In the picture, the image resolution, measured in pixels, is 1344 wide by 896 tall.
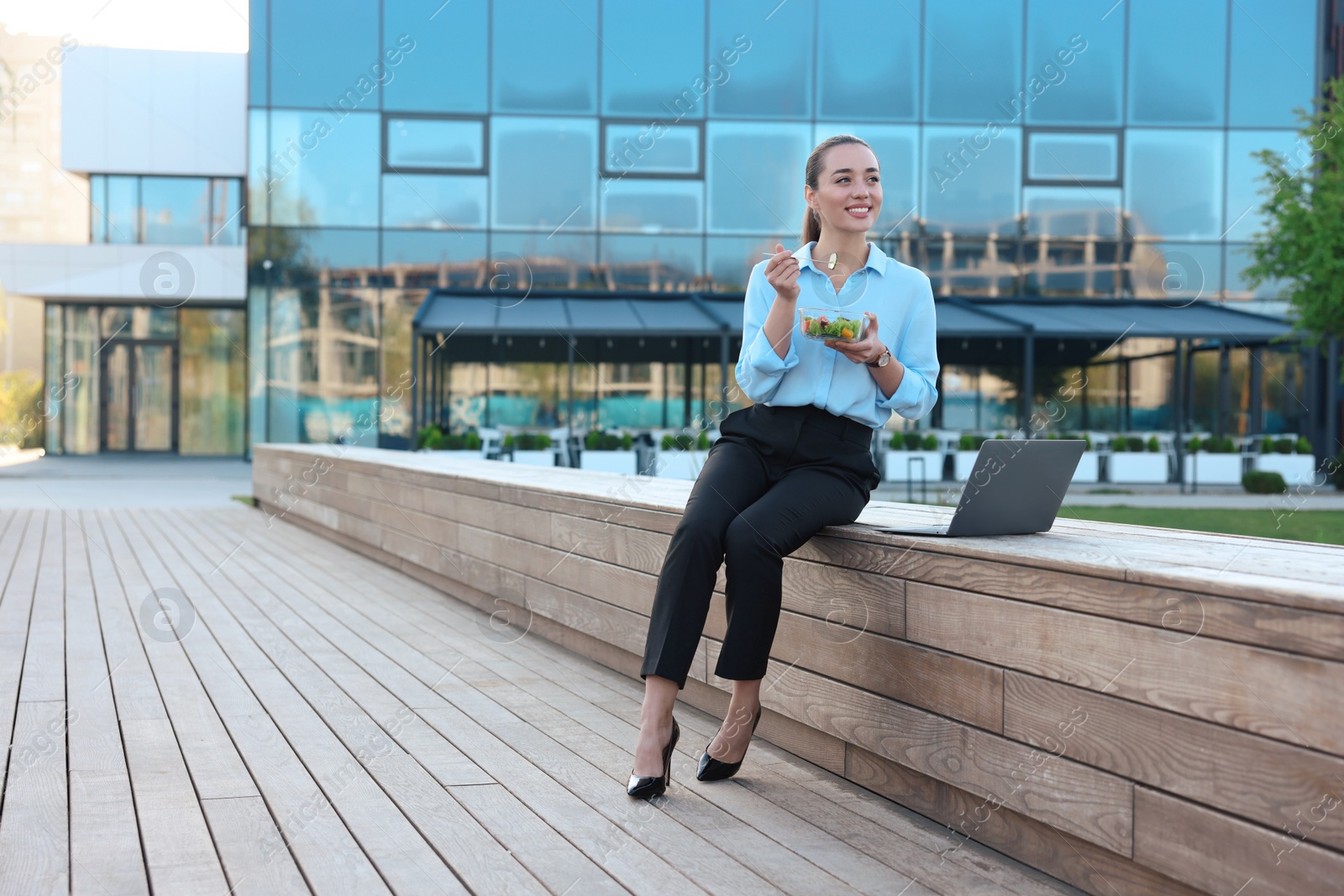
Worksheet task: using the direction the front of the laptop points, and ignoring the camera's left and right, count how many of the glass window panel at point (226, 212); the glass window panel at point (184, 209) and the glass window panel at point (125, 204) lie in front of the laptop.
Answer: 3

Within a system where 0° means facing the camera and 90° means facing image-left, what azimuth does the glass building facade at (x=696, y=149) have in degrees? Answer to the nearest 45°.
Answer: approximately 0°

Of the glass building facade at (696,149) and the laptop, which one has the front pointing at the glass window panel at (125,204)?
the laptop

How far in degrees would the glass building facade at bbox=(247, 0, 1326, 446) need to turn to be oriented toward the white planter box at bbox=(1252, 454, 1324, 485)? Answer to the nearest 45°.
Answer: approximately 90° to its left

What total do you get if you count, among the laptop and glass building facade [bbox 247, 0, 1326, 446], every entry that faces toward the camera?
1

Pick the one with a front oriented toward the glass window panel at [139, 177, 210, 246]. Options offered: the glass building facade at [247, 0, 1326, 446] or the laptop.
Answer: the laptop

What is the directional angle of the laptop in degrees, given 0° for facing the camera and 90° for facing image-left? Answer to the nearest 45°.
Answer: approximately 135°

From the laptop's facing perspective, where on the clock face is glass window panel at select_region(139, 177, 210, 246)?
The glass window panel is roughly at 12 o'clock from the laptop.
